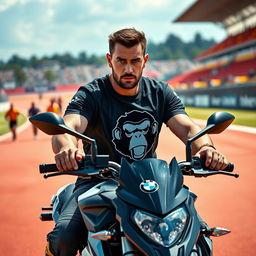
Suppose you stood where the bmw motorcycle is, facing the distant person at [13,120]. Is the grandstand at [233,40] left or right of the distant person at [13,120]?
right

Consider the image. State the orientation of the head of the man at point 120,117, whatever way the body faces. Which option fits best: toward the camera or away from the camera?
toward the camera

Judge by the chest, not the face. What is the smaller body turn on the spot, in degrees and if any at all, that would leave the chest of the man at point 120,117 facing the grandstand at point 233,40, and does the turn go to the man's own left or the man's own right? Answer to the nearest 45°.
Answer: approximately 180°

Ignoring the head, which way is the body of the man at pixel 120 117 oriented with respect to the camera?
toward the camera

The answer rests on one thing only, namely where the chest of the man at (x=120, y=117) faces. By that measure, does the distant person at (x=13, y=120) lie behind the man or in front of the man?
behind

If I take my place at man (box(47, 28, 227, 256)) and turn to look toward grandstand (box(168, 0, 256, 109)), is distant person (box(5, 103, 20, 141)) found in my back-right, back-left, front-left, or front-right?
front-left
